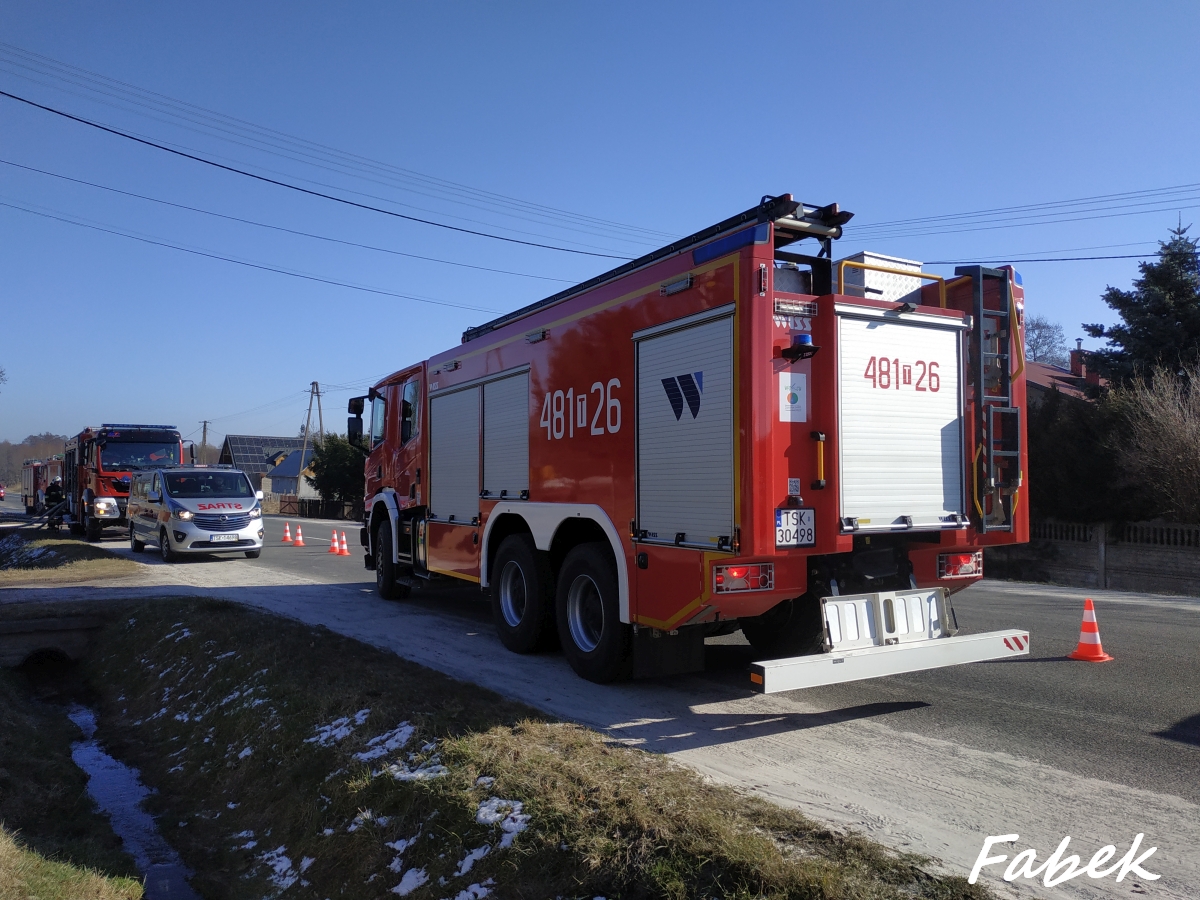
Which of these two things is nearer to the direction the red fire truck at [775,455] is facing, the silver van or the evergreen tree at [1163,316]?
the silver van

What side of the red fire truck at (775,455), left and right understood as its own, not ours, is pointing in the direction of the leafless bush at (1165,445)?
right

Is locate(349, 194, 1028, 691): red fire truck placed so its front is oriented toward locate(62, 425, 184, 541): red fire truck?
yes

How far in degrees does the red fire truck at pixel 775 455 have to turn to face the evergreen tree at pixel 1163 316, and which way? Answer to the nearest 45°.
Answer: approximately 90° to its right

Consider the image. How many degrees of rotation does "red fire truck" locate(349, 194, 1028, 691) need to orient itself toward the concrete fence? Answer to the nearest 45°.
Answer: approximately 90° to its right

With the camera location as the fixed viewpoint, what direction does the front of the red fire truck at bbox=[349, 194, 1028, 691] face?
facing away from the viewer and to the left of the viewer

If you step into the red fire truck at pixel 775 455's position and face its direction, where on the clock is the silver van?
The silver van is roughly at 12 o'clock from the red fire truck.
